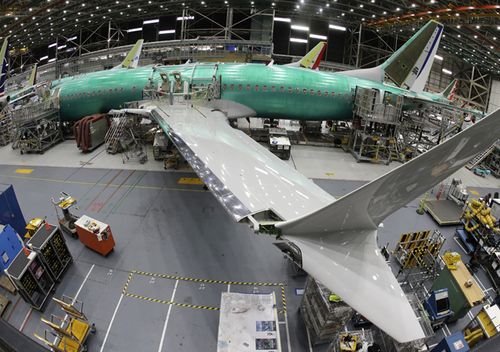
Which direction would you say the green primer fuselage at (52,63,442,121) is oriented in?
to the viewer's left

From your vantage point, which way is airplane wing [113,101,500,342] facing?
to the viewer's left

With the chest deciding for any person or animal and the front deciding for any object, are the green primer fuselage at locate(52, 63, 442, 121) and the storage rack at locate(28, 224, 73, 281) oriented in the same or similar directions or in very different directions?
very different directions

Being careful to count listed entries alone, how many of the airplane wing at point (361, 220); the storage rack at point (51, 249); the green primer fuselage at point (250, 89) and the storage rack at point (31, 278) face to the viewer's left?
2

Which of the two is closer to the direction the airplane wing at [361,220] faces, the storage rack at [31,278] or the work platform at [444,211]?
the storage rack

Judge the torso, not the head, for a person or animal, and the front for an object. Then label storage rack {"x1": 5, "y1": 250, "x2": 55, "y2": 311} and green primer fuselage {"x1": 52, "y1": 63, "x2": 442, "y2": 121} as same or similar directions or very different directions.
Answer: very different directions

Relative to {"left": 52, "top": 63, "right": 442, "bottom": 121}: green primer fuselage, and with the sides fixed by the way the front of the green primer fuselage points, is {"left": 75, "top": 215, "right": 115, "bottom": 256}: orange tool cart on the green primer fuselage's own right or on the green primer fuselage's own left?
on the green primer fuselage's own left

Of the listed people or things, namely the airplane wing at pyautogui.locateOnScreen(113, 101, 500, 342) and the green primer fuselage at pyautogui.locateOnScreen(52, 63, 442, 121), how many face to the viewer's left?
2

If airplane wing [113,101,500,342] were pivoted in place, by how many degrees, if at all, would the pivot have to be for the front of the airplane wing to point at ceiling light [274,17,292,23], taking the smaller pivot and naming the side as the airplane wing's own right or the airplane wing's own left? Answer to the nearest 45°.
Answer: approximately 90° to the airplane wing's own right
